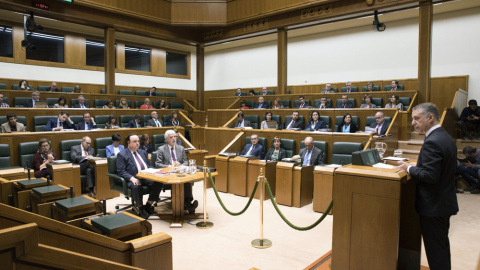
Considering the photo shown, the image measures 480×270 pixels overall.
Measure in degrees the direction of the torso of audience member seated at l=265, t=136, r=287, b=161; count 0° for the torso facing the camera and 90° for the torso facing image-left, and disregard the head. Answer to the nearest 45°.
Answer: approximately 0°

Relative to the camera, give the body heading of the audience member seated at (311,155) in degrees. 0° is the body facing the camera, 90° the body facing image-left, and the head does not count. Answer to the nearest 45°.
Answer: approximately 45°

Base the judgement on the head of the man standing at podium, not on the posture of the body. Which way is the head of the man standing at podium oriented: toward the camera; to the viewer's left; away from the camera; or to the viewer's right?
to the viewer's left

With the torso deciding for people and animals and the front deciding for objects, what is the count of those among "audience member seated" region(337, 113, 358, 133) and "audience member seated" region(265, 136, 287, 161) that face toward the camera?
2

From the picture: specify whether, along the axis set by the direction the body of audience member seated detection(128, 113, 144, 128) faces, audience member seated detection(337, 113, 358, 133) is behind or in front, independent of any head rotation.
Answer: in front

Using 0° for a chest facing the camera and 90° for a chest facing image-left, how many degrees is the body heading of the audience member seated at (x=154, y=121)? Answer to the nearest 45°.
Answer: approximately 315°

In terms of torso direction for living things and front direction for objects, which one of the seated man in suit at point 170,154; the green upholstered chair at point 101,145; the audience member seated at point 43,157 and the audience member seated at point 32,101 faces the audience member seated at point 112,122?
the audience member seated at point 32,101

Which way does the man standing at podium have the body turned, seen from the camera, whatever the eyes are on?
to the viewer's left

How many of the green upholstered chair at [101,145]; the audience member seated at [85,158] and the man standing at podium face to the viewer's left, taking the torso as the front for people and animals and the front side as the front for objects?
1

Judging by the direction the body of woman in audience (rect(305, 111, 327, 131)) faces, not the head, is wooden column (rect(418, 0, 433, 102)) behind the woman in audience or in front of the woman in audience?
behind

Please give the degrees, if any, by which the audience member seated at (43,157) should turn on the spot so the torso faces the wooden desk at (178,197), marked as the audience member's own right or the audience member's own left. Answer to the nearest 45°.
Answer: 0° — they already face it
